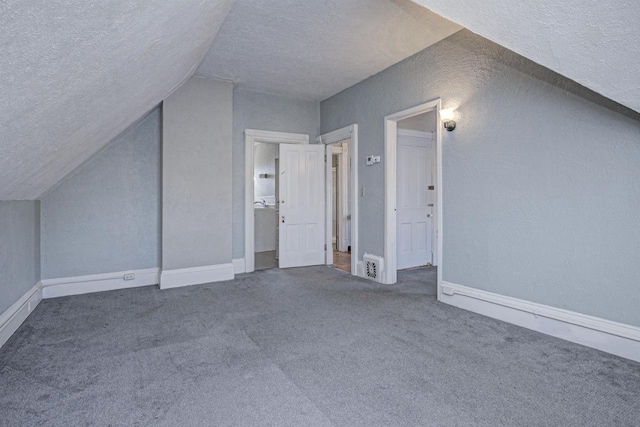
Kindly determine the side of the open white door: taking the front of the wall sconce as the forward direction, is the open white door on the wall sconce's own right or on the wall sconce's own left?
on the wall sconce's own right

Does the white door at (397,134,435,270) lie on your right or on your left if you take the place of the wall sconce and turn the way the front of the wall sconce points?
on your right
